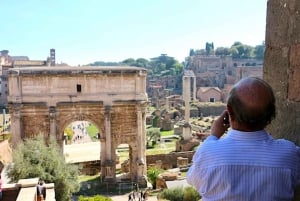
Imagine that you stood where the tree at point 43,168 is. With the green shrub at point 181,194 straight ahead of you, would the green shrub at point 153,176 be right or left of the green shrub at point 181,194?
left

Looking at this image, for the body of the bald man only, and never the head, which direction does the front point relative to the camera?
away from the camera

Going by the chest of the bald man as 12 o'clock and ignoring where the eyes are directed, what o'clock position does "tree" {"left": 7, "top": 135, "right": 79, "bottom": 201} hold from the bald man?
The tree is roughly at 11 o'clock from the bald man.

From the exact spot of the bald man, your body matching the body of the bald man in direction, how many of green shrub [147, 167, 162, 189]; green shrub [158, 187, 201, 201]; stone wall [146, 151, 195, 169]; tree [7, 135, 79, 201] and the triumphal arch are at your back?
0

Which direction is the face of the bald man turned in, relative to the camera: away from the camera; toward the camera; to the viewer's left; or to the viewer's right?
away from the camera

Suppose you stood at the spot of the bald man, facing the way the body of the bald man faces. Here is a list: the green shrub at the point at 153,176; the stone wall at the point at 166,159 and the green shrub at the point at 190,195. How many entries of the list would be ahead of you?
3

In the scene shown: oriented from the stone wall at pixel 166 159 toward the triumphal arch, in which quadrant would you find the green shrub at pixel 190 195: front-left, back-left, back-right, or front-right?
front-left

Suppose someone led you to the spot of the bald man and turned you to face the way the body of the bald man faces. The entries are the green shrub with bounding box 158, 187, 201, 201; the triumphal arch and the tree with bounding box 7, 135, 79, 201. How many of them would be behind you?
0

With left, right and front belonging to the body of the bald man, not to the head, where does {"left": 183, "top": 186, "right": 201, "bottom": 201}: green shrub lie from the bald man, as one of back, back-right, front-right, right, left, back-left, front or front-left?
front

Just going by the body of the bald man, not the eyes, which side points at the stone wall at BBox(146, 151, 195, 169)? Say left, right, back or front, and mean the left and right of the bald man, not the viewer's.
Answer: front

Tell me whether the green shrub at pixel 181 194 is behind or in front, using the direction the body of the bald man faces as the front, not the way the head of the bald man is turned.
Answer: in front
